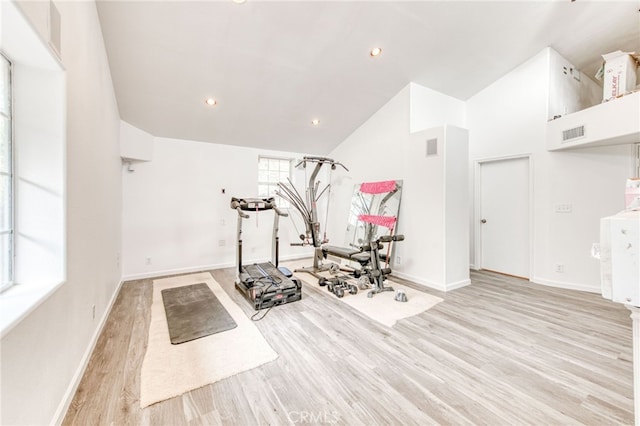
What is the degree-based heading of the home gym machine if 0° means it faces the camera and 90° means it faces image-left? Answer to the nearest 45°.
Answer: approximately 315°

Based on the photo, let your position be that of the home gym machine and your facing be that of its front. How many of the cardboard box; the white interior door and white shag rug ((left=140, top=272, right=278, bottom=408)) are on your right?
1

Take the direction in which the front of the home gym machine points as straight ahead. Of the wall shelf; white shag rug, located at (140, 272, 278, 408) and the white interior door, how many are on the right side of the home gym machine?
1

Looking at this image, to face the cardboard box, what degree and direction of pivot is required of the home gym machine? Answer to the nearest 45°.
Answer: approximately 45° to its left

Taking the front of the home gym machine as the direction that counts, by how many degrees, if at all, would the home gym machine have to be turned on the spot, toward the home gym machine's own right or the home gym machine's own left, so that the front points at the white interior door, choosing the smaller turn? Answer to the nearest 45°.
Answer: approximately 45° to the home gym machine's own left

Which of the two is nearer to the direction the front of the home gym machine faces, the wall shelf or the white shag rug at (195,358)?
the wall shelf

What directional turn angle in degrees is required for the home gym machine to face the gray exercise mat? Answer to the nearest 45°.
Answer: approximately 90° to its right

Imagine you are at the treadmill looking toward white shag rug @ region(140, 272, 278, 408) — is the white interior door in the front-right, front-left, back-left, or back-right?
back-left

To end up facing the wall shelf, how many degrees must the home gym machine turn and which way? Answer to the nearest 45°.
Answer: approximately 45° to its left

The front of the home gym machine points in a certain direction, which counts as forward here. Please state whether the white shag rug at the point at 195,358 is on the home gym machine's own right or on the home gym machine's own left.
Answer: on the home gym machine's own right
